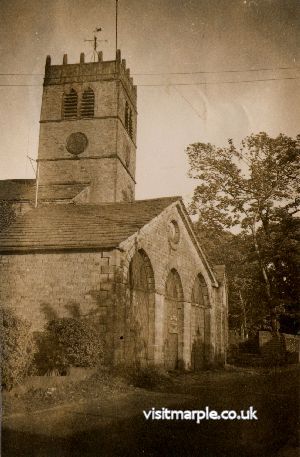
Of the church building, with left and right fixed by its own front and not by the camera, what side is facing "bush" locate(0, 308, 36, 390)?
right
